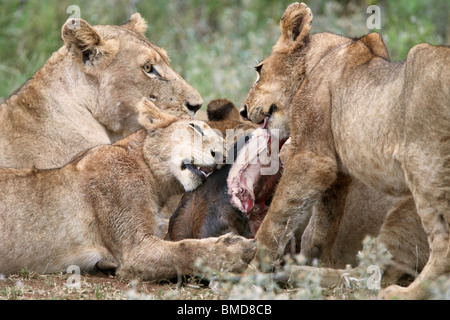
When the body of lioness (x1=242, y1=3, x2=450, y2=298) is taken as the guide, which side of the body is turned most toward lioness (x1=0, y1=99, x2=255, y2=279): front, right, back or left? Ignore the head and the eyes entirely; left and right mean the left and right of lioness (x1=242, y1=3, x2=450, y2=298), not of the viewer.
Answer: front

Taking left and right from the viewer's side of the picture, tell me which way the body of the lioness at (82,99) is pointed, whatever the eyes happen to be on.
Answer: facing to the right of the viewer

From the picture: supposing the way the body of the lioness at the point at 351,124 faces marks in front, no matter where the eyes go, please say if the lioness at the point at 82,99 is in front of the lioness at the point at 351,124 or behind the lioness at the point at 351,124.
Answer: in front

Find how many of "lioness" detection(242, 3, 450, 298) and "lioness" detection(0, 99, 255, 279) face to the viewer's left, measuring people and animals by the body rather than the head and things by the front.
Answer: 1

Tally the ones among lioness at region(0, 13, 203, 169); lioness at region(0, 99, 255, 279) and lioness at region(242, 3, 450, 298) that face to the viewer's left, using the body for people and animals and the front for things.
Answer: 1

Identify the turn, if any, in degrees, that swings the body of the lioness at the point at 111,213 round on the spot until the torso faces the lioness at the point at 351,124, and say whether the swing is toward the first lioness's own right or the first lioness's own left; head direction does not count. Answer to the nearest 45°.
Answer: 0° — it already faces it

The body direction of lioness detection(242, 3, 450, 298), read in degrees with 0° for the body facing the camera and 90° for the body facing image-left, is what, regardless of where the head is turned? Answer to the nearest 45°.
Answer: approximately 90°

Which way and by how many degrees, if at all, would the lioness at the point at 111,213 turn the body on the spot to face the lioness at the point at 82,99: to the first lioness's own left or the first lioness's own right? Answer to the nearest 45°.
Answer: approximately 90° to the first lioness's own left

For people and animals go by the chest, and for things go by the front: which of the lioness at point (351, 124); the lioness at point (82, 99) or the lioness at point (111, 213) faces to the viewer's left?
the lioness at point (351, 124)

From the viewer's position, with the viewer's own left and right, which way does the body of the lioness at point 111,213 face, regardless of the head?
facing to the right of the viewer

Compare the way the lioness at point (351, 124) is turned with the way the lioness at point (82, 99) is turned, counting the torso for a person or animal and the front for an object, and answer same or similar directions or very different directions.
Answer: very different directions

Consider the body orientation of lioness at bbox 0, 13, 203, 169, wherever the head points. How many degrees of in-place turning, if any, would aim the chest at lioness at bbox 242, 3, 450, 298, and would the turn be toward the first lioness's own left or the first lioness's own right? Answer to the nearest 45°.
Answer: approximately 45° to the first lioness's own right
